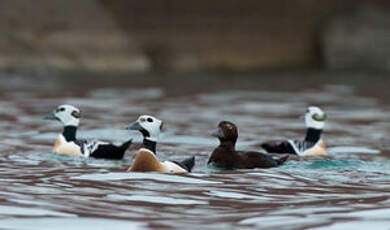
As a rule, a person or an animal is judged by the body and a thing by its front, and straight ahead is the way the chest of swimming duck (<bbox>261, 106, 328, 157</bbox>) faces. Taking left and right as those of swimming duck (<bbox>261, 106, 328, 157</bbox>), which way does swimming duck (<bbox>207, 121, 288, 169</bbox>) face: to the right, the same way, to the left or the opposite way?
the opposite way

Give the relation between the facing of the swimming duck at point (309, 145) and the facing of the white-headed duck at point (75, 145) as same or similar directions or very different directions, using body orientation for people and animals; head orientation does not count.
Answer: very different directions

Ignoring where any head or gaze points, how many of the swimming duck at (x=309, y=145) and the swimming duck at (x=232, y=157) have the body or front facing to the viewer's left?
1

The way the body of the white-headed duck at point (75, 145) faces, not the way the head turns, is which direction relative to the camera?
to the viewer's left

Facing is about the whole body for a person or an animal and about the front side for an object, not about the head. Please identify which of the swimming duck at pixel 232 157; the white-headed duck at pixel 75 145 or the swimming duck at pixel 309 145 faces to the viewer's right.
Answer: the swimming duck at pixel 309 145

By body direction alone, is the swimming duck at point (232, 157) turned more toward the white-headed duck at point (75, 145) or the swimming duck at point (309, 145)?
the white-headed duck

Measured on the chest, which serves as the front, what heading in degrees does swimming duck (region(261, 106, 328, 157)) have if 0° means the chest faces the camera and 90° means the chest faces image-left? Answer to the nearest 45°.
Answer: approximately 270°

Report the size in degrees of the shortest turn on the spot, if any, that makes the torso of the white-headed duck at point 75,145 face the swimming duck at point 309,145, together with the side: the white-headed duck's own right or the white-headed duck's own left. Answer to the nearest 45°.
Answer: approximately 180°

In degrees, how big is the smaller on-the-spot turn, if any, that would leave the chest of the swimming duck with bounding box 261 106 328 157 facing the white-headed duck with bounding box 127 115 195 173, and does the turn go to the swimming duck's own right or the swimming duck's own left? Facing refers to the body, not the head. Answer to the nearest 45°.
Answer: approximately 135° to the swimming duck's own right

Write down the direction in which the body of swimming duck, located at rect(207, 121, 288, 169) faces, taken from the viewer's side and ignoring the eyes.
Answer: to the viewer's left

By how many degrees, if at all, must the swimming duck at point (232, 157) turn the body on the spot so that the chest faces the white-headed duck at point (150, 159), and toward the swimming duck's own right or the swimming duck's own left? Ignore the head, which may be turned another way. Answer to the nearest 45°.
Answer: approximately 45° to the swimming duck's own left

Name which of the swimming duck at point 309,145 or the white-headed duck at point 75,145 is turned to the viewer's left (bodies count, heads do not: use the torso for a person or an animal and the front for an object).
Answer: the white-headed duck

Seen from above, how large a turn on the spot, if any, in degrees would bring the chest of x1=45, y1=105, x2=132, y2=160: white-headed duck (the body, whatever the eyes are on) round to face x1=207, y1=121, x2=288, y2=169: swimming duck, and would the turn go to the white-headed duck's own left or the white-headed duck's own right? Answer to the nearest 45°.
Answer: approximately 135° to the white-headed duck's own left

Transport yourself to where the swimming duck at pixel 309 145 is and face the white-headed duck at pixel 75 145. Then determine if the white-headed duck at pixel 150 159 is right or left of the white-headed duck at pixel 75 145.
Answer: left
